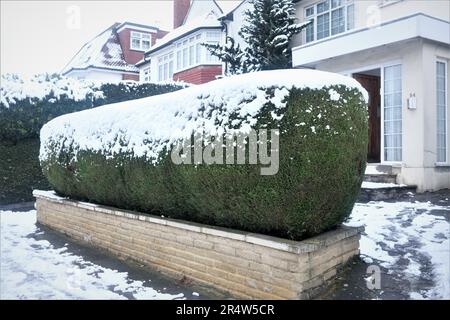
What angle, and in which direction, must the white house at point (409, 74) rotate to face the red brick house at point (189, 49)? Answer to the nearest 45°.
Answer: approximately 90° to its right

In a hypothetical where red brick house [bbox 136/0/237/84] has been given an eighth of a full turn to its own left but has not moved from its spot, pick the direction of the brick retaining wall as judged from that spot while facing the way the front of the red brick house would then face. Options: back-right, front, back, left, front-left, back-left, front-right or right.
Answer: front

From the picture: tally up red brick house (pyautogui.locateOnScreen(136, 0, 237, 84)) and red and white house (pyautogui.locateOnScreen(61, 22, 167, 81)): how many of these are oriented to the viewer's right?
0

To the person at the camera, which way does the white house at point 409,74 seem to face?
facing the viewer and to the left of the viewer

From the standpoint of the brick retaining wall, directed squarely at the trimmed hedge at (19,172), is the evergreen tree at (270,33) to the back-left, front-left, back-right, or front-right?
front-right

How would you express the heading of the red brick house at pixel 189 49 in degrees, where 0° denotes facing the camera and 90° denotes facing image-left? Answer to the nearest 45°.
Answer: approximately 45°

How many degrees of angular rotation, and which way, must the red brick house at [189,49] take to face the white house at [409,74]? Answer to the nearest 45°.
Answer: approximately 45° to its left

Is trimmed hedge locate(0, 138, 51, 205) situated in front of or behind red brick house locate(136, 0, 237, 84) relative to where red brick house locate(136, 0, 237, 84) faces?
in front

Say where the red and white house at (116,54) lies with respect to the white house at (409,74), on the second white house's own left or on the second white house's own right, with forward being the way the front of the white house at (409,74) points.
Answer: on the second white house's own right

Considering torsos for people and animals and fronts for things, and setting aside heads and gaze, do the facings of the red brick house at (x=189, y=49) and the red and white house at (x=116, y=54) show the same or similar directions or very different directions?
same or similar directions

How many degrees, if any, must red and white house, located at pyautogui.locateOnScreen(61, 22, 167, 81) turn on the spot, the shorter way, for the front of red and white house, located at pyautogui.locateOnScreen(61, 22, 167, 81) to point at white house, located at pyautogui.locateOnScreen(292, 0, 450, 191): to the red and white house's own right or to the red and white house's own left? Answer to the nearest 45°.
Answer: approximately 45° to the red and white house's own left

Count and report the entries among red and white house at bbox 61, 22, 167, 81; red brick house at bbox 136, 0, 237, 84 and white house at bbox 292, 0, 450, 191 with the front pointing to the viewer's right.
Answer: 0

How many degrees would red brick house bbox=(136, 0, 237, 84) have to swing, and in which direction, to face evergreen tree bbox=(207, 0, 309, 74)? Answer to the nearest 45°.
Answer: approximately 45° to its left

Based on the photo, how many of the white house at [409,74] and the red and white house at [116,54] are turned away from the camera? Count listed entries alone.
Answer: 0
